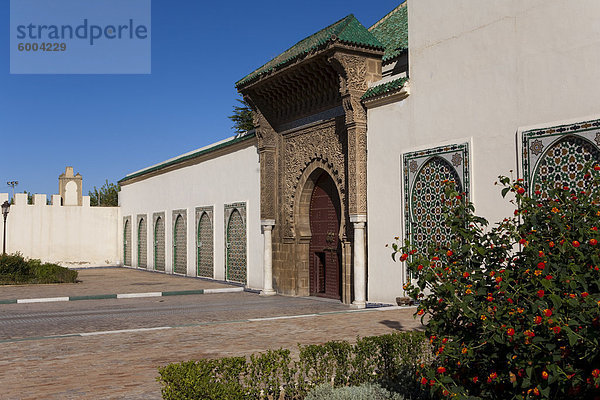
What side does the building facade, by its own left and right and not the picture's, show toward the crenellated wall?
right

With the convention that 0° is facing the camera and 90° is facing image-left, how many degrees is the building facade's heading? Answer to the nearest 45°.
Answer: approximately 45°

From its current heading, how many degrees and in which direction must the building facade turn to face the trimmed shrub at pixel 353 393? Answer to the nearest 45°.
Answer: approximately 45° to its left

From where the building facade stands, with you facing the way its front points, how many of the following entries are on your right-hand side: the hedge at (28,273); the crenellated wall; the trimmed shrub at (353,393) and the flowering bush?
2

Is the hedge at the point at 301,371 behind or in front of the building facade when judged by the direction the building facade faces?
in front

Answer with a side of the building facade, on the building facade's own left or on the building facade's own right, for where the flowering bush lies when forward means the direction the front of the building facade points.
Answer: on the building facade's own left

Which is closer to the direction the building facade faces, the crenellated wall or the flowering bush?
the flowering bush

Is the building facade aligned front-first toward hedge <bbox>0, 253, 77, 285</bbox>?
no
